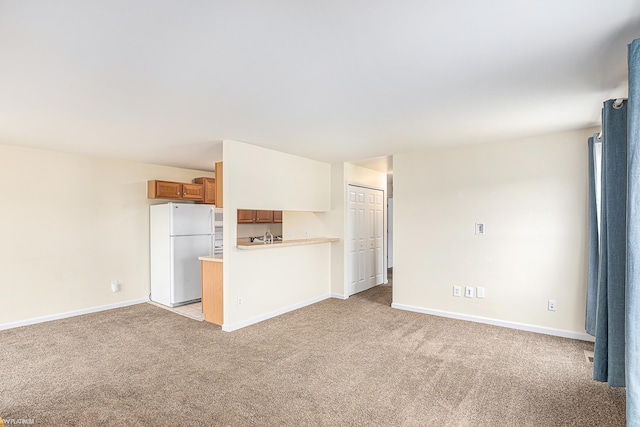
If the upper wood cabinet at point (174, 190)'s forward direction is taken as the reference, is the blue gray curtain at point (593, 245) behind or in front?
in front

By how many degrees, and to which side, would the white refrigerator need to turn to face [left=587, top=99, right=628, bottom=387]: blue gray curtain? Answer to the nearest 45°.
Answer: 0° — it already faces it

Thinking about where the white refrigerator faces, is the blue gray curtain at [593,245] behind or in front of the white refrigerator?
in front

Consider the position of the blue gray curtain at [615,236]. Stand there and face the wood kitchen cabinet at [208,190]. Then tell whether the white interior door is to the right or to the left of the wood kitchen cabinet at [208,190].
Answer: right

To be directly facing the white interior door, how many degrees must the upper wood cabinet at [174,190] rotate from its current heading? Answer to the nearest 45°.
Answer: approximately 45° to its left

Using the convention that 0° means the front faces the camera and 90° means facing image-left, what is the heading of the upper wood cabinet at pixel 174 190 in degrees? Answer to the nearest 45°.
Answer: approximately 315°

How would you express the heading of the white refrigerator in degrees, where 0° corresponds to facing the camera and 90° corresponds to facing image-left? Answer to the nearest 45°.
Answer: approximately 315°
